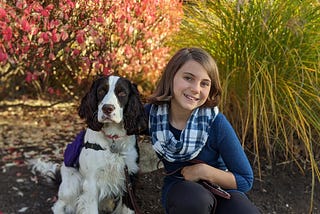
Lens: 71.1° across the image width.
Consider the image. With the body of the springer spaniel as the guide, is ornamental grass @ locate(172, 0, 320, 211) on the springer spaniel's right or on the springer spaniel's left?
on the springer spaniel's left

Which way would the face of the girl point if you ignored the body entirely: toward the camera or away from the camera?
toward the camera

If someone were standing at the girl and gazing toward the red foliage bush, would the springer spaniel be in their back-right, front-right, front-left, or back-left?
front-left

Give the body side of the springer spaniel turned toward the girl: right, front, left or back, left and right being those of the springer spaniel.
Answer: left

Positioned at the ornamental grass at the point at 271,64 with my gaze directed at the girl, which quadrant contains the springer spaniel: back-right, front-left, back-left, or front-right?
front-right

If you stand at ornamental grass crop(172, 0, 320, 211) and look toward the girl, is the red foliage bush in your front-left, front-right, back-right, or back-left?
front-right

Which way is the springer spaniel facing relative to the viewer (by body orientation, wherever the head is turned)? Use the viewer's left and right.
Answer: facing the viewer
